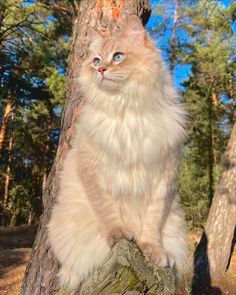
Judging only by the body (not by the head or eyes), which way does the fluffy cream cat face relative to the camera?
toward the camera

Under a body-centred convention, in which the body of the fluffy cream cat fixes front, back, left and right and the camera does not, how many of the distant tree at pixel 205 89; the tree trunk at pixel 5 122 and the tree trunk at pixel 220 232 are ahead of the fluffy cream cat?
0

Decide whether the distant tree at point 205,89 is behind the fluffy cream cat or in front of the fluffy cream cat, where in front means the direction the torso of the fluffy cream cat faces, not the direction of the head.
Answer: behind

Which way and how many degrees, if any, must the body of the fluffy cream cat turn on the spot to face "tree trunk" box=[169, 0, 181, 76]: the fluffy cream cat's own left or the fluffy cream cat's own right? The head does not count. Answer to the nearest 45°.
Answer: approximately 180°

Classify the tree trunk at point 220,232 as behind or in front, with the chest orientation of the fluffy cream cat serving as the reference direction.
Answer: behind

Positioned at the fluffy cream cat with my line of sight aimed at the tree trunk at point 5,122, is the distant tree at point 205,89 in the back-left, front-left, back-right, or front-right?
front-right

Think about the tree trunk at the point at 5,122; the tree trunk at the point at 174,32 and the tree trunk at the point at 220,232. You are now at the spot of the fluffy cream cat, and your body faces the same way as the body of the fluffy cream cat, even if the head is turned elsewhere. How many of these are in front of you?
0

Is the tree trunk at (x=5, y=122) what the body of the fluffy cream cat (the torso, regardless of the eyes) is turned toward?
no
